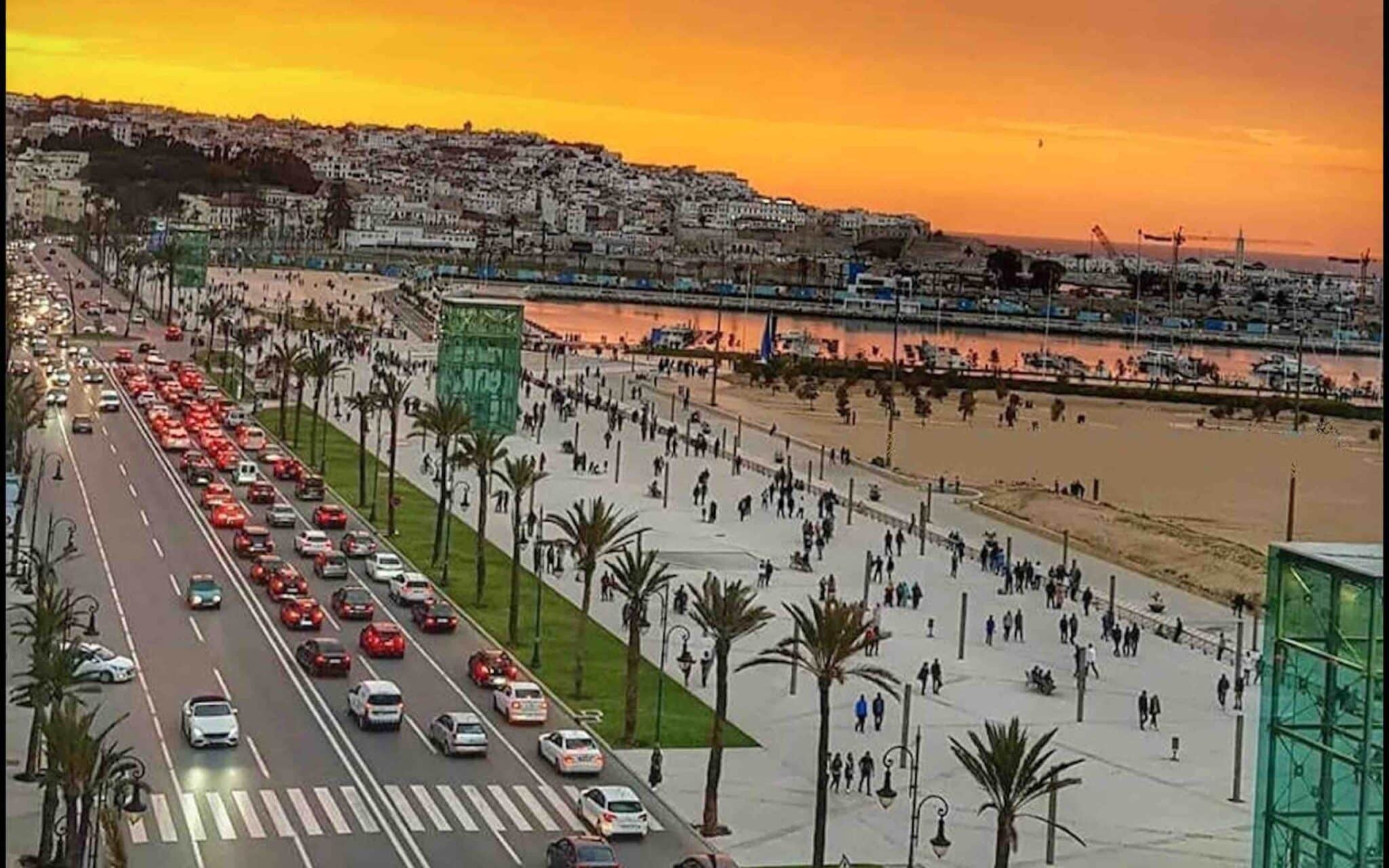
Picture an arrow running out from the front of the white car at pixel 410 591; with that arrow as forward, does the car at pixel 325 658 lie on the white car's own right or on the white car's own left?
on the white car's own left

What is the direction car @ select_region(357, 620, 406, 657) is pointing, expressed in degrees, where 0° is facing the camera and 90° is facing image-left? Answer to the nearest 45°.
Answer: approximately 135°

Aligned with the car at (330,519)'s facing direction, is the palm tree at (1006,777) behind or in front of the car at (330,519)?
behind

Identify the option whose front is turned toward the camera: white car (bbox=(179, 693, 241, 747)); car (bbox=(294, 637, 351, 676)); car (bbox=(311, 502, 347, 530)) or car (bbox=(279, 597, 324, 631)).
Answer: the white car

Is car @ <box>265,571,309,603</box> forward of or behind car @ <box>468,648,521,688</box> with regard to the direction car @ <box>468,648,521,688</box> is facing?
forward

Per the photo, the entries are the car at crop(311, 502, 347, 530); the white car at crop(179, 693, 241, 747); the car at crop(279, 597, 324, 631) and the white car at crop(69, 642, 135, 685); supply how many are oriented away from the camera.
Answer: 2

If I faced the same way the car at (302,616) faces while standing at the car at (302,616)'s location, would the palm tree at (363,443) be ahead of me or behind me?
ahead

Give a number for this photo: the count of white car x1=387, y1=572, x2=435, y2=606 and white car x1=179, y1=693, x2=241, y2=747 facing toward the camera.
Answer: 1

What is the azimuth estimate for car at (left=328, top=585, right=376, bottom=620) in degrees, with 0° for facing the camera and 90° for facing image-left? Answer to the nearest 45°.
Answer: approximately 135°

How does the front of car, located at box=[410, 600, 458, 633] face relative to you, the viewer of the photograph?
facing away from the viewer and to the left of the viewer

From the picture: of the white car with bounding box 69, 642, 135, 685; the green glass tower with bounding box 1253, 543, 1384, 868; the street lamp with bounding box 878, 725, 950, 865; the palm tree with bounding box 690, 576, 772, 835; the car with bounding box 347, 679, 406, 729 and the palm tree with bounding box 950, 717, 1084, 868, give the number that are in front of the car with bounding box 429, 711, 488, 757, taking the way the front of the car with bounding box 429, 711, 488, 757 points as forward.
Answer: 2

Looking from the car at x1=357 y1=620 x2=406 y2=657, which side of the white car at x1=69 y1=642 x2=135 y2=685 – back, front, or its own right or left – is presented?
left

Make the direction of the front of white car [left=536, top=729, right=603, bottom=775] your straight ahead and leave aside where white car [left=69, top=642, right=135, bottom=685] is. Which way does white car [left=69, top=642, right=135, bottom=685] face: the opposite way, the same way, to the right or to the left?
the opposite way

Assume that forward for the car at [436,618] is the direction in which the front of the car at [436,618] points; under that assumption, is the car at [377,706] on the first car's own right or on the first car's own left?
on the first car's own left

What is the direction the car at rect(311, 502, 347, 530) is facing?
away from the camera
